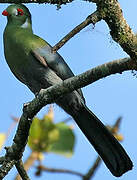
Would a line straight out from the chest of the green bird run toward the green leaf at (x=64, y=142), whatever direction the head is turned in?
no

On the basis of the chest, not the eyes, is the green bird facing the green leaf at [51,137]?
no

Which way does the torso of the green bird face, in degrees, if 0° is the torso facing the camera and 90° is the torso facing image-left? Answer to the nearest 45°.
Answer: approximately 90°

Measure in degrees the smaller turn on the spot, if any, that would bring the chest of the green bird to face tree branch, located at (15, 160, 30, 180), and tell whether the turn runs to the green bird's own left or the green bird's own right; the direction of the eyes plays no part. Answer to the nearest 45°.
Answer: approximately 45° to the green bird's own left

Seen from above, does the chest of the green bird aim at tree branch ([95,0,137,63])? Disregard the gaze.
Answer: no
